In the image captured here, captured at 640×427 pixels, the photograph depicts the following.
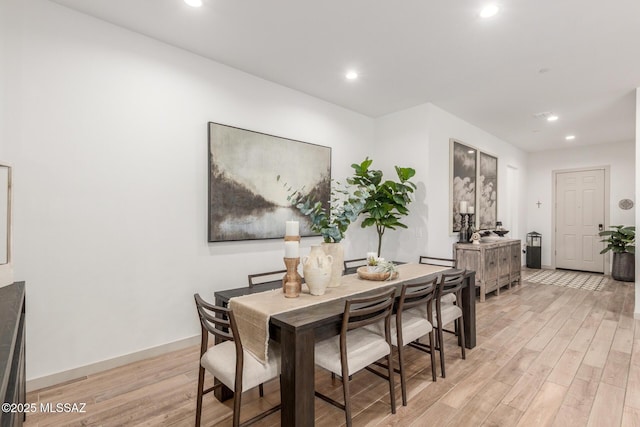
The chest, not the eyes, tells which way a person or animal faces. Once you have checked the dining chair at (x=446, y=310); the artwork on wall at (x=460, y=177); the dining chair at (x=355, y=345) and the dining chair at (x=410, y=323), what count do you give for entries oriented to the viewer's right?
1

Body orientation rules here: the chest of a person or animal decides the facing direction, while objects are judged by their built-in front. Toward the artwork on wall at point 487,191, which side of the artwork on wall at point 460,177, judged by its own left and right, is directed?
left

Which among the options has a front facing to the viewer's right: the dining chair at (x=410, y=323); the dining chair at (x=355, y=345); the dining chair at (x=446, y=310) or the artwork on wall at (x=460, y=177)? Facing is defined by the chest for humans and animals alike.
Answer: the artwork on wall

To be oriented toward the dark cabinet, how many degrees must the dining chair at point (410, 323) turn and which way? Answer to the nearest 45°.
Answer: approximately 90° to its left

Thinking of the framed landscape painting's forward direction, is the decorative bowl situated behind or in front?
in front

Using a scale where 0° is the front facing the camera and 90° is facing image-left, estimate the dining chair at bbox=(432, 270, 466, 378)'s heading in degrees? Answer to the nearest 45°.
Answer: approximately 135°

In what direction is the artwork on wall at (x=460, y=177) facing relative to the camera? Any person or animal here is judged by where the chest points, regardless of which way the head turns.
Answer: to the viewer's right

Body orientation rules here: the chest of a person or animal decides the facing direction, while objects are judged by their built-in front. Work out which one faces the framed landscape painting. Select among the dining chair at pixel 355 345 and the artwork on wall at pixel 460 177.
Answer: the dining chair

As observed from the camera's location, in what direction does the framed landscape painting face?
facing the viewer and to the right of the viewer

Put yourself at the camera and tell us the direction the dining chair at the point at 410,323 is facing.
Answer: facing away from the viewer and to the left of the viewer

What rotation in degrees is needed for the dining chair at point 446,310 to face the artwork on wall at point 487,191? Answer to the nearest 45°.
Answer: approximately 45° to its right

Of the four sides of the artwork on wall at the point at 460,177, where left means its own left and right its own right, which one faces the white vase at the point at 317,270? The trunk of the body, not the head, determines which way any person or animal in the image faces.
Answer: right
